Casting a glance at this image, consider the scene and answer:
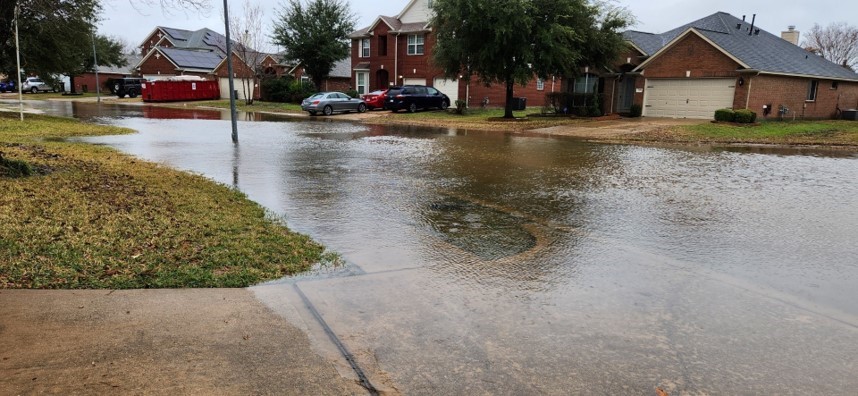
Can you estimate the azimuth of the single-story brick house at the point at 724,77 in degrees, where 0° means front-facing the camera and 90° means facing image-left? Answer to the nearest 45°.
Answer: approximately 45°

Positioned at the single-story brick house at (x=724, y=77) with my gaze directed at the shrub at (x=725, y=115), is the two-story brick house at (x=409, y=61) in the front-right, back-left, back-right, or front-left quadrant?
back-right

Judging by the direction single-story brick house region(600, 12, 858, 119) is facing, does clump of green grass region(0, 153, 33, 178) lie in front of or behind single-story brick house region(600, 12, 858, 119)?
in front

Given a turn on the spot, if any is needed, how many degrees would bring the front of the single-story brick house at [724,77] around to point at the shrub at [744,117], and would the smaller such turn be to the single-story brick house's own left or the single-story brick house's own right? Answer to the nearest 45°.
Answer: approximately 45° to the single-story brick house's own left

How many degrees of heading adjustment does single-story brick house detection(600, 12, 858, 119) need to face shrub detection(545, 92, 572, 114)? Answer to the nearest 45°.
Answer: approximately 45° to its right

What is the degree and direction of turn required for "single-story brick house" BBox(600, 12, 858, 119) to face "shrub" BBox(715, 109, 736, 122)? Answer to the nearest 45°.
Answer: approximately 45° to its left

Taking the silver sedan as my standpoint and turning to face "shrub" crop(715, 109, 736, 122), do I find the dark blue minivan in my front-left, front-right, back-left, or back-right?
front-left

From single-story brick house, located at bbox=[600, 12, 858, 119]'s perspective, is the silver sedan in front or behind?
in front

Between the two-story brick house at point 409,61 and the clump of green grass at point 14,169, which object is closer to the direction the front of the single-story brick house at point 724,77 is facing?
the clump of green grass

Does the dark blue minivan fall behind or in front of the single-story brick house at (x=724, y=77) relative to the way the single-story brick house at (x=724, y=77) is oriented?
in front

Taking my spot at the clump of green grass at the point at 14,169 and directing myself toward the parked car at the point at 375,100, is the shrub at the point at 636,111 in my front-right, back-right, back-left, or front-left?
front-right
